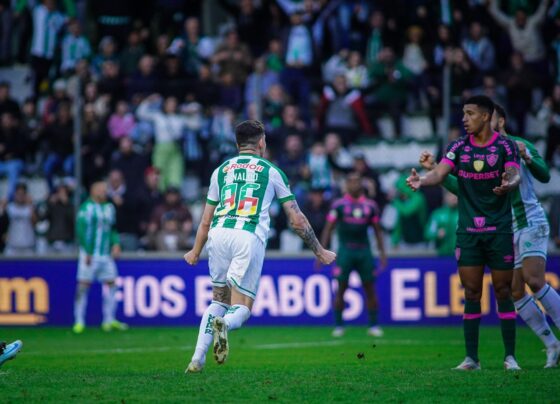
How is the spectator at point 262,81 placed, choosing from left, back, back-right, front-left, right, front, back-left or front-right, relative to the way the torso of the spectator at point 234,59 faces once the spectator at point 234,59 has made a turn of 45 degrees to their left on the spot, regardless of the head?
front

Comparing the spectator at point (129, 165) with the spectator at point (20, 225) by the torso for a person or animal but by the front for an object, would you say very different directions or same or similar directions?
same or similar directions

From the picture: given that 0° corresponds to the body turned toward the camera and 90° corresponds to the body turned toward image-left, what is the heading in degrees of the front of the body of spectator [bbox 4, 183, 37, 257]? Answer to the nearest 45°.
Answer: approximately 0°

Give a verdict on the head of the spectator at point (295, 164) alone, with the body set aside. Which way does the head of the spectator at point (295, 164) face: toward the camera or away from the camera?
toward the camera

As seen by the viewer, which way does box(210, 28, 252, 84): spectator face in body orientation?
toward the camera

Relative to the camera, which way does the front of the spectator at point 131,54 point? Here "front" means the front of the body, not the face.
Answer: toward the camera

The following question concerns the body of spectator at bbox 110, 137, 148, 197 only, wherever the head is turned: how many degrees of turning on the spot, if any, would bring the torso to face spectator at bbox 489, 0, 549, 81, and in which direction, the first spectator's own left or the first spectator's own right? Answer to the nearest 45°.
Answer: approximately 90° to the first spectator's own left

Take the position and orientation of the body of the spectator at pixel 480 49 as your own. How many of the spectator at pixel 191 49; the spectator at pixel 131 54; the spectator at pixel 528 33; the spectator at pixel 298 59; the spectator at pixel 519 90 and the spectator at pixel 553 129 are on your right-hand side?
3

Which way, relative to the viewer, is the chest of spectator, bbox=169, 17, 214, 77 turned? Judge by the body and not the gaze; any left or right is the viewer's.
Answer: facing the viewer

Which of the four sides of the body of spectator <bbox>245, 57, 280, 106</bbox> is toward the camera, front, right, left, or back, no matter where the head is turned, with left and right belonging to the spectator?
front

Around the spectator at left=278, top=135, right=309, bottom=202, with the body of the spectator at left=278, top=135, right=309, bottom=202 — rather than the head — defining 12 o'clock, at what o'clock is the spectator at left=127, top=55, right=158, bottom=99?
the spectator at left=127, top=55, right=158, bottom=99 is roughly at 4 o'clock from the spectator at left=278, top=135, right=309, bottom=202.

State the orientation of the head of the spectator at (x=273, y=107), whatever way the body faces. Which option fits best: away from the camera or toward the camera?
toward the camera

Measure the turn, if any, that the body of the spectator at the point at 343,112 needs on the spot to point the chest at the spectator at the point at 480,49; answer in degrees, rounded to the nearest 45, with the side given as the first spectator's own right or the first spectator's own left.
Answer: approximately 90° to the first spectator's own left

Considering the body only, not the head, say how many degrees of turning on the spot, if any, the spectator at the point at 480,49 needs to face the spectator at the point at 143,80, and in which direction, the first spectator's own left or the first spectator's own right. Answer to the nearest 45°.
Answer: approximately 90° to the first spectator's own right
